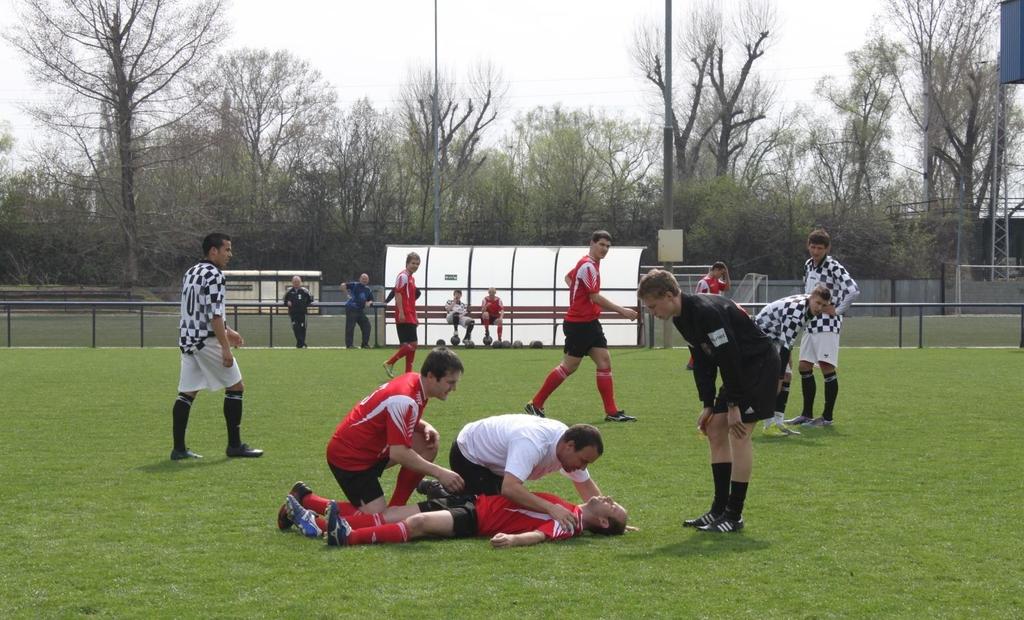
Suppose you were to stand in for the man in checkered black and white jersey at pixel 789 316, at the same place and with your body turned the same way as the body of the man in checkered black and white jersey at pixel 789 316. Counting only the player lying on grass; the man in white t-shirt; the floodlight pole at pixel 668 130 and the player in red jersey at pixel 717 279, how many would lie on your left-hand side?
2

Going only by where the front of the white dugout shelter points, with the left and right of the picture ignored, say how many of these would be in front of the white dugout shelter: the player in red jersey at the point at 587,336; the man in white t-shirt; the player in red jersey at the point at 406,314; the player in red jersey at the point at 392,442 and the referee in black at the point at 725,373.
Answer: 5

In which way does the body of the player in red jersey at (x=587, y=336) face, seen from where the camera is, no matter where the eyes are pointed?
to the viewer's right

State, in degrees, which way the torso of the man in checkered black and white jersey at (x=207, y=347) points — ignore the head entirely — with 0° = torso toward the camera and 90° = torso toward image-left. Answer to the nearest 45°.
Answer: approximately 225°

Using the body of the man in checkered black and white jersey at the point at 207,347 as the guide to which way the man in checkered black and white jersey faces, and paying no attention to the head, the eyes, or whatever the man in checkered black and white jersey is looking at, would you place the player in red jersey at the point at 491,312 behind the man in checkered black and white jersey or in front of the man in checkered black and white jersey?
in front

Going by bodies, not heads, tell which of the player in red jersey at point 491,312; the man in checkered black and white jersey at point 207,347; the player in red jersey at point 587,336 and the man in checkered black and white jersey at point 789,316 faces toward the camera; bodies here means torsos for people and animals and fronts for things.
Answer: the player in red jersey at point 491,312

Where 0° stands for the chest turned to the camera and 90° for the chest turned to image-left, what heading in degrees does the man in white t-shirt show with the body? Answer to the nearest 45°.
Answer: approximately 315°

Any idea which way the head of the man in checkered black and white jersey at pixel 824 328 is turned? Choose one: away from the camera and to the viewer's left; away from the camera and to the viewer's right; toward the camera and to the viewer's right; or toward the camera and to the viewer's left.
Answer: toward the camera and to the viewer's left

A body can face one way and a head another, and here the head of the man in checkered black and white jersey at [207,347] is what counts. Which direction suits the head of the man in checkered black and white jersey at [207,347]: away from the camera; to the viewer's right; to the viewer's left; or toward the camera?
to the viewer's right

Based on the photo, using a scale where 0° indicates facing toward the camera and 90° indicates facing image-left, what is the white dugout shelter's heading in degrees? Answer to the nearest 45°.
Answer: approximately 0°

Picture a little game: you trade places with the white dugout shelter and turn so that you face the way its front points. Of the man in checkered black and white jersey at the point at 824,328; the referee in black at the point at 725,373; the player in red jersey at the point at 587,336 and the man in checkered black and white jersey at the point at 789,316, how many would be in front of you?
4
